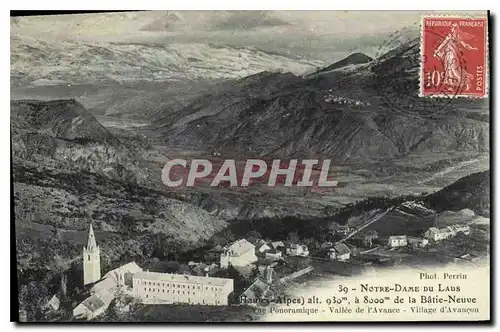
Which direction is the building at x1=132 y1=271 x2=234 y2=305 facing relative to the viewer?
toward the camera
